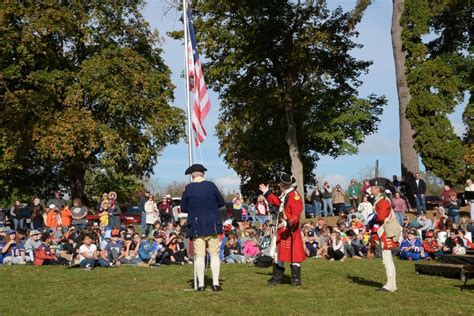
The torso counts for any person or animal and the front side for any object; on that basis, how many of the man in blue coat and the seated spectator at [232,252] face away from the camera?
1

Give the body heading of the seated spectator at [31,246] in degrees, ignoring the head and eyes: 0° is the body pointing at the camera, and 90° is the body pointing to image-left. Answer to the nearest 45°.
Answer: approximately 315°

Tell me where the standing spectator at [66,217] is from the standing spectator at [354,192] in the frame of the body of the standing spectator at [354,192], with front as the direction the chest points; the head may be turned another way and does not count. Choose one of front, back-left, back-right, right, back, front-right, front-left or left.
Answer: front-right

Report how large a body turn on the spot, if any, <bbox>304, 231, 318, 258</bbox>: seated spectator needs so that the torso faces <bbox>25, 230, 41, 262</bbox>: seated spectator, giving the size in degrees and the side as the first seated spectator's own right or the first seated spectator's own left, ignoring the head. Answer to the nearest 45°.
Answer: approximately 90° to the first seated spectator's own right

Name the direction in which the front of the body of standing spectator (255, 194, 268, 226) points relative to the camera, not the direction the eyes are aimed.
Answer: toward the camera

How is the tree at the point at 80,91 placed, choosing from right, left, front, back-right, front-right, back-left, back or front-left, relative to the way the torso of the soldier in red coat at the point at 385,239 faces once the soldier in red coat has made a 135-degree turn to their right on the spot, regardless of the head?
left

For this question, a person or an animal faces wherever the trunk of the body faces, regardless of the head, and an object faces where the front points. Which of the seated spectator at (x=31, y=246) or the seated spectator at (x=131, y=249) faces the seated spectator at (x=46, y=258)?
the seated spectator at (x=31, y=246)

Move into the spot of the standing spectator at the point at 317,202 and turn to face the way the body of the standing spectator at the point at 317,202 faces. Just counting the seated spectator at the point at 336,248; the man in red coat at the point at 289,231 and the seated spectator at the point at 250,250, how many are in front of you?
3

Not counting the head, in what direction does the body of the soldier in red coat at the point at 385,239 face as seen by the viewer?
to the viewer's left

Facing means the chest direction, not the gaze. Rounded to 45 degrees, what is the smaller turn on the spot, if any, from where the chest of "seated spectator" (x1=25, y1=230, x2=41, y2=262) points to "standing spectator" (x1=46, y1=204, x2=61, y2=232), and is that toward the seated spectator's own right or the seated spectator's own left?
approximately 135° to the seated spectator's own left

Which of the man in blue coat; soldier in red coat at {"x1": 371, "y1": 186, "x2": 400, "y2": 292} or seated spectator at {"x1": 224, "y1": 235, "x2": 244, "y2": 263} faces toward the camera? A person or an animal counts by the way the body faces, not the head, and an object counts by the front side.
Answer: the seated spectator

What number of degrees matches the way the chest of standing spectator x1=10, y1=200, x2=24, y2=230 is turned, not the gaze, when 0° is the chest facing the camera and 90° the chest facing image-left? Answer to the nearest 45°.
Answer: approximately 315°

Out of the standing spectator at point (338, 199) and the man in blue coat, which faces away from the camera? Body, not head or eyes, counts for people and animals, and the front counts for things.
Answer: the man in blue coat

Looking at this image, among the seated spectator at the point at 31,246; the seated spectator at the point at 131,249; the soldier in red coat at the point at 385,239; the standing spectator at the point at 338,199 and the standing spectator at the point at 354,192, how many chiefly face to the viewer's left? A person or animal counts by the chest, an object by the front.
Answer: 1

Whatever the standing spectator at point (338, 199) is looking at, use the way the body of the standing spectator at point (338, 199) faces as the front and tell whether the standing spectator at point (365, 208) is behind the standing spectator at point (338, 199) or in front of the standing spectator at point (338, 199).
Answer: in front

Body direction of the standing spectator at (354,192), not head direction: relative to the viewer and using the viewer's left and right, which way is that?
facing the viewer

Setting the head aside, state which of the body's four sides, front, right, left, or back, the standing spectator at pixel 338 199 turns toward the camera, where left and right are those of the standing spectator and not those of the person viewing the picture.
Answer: front

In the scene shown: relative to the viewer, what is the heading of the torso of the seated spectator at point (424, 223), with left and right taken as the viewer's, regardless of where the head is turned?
facing the viewer and to the left of the viewer
